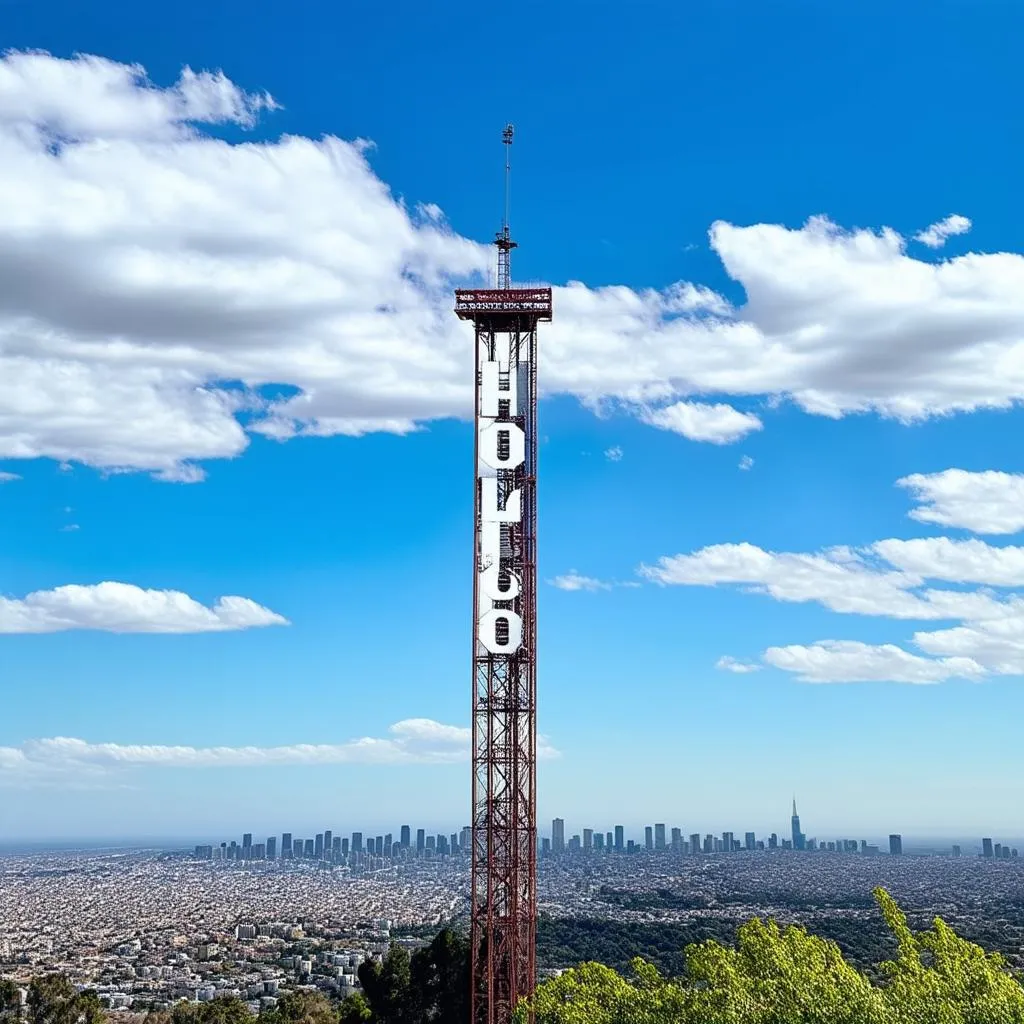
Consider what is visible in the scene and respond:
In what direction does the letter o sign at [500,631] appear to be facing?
toward the camera

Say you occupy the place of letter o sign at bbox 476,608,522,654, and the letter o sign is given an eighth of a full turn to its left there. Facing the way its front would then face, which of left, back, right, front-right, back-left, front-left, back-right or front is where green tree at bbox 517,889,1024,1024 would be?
front
